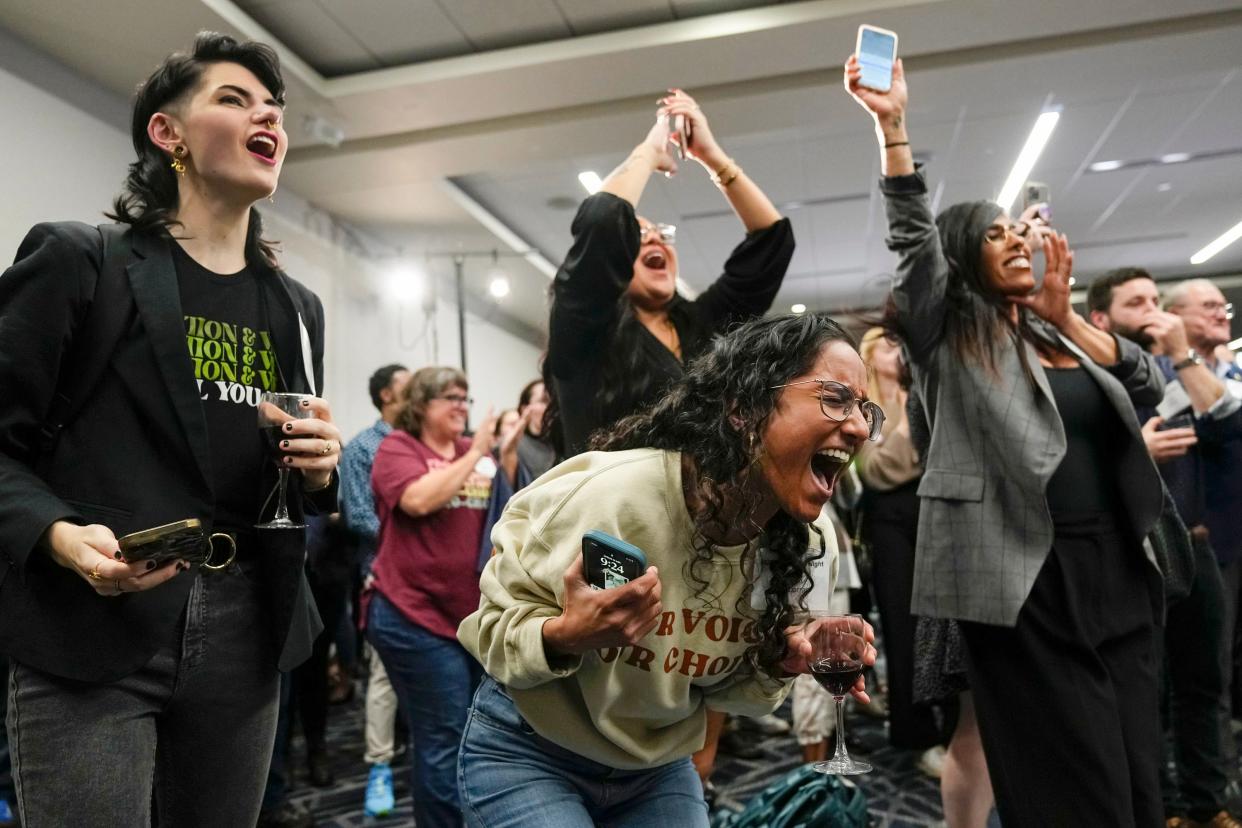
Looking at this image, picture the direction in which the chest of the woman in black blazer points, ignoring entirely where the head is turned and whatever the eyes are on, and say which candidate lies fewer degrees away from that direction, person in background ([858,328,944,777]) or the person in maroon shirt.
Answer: the person in background

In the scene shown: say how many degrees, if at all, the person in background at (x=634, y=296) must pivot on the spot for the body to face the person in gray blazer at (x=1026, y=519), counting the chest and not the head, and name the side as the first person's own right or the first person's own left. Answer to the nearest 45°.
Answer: approximately 45° to the first person's own left

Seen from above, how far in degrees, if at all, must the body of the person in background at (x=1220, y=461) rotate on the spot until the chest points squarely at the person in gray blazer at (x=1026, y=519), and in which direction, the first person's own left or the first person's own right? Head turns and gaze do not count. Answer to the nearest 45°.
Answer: approximately 45° to the first person's own right

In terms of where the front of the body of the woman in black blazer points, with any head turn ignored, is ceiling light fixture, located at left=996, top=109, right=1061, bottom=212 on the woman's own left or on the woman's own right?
on the woman's own left

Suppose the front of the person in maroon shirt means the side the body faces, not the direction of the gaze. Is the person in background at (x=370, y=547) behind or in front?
behind

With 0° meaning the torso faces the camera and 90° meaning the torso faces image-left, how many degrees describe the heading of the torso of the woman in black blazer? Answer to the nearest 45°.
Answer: approximately 315°

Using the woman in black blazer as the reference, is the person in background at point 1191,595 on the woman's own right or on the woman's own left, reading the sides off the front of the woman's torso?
on the woman's own left
